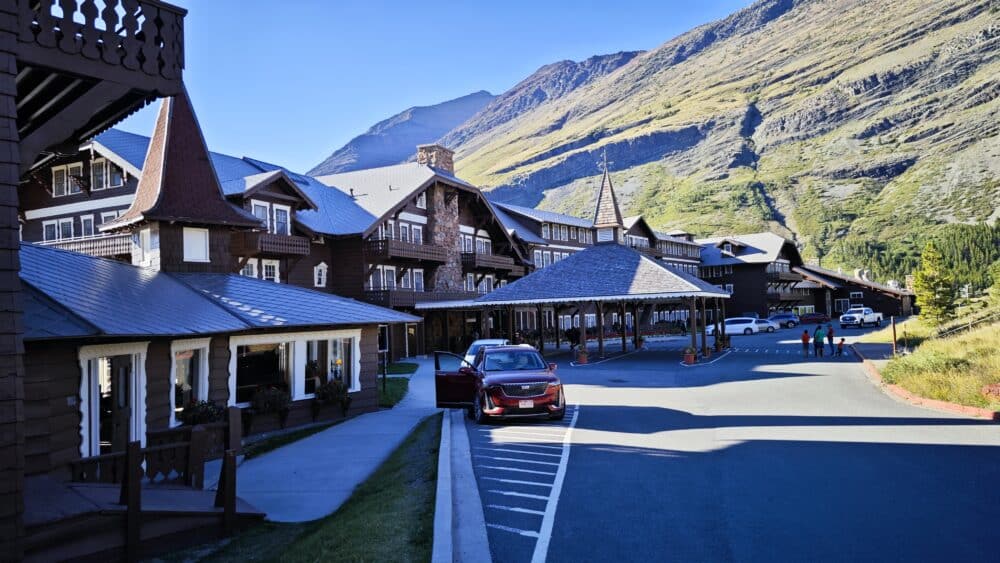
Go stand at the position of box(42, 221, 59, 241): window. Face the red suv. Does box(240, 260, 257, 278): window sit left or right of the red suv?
left

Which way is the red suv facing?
toward the camera

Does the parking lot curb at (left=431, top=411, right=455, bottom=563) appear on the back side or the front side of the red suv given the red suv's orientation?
on the front side

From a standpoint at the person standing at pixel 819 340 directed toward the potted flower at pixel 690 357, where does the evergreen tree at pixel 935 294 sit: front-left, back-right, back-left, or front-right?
back-right

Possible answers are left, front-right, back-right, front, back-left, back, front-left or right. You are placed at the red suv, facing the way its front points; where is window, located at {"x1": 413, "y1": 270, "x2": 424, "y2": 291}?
back

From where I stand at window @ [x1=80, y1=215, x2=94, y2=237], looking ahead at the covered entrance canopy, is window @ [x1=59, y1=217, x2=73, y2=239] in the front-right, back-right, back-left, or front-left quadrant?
back-left

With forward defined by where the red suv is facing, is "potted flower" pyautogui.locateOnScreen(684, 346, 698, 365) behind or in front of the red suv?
behind

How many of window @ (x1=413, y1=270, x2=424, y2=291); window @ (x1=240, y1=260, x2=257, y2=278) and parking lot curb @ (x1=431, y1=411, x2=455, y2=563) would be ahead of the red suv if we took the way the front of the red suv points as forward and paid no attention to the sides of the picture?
1

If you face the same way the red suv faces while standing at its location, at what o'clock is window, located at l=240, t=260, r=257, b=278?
The window is roughly at 5 o'clock from the red suv.

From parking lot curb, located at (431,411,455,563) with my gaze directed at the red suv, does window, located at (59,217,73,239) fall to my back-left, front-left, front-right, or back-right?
front-left

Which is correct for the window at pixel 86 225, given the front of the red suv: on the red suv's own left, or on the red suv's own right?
on the red suv's own right

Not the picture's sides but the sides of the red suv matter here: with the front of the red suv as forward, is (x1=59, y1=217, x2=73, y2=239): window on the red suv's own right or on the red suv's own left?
on the red suv's own right

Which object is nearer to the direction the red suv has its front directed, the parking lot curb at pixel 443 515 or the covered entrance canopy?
the parking lot curb

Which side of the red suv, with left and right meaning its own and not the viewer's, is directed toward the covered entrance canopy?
back
